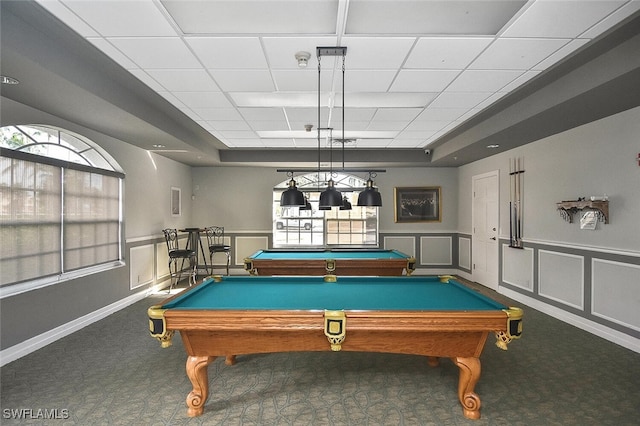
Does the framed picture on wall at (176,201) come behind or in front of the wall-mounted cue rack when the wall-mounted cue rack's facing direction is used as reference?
in front

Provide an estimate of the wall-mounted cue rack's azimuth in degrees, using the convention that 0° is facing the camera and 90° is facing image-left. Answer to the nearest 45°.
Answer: approximately 45°

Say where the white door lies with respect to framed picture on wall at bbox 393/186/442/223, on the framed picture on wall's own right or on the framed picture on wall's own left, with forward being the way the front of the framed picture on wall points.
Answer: on the framed picture on wall's own left

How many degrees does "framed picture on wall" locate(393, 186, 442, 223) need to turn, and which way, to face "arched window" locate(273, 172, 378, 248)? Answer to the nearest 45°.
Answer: approximately 90° to its right

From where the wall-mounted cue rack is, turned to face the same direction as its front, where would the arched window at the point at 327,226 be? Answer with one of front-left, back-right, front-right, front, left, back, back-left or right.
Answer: front-right

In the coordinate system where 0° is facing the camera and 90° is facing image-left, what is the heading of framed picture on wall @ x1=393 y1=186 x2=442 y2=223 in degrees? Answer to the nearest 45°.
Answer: approximately 0°

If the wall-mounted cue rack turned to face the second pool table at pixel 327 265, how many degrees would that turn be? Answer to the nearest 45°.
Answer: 0° — it already faces it

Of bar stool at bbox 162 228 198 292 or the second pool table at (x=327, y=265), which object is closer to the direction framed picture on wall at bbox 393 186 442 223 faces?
the second pool table

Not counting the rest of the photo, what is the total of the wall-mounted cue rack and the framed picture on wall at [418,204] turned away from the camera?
0

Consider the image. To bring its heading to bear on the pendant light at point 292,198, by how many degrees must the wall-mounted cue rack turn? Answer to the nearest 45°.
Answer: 0° — it already faces it
